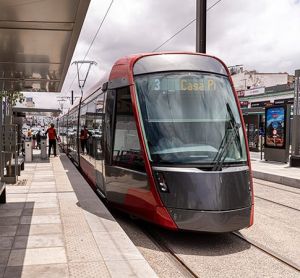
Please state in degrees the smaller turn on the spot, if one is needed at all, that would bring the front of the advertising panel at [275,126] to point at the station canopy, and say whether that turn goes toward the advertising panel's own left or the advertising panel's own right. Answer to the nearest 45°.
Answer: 0° — it already faces it

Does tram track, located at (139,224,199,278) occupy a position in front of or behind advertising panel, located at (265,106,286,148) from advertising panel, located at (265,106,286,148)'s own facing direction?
in front

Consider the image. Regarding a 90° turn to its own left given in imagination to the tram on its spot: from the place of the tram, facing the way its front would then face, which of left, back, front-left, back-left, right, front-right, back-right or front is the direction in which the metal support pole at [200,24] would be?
front-left

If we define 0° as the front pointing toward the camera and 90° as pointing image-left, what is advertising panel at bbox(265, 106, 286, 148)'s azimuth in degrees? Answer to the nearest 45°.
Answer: approximately 0°

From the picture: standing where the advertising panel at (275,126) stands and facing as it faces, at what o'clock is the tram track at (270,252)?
The tram track is roughly at 12 o'clock from the advertising panel.

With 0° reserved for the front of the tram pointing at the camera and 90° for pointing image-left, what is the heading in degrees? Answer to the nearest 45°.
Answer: approximately 315°

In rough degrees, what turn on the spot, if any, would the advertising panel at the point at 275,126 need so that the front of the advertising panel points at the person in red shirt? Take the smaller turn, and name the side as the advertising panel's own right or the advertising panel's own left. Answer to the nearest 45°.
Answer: approximately 90° to the advertising panel's own right
